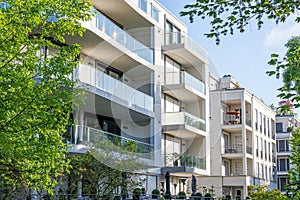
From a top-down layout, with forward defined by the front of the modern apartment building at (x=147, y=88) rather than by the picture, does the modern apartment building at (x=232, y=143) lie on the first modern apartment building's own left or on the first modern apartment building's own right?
on the first modern apartment building's own left

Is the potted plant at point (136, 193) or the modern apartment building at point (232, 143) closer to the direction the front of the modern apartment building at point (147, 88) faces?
the potted plant

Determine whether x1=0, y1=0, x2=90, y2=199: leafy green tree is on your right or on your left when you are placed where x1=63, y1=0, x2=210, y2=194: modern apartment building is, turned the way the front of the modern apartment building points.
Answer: on your right
